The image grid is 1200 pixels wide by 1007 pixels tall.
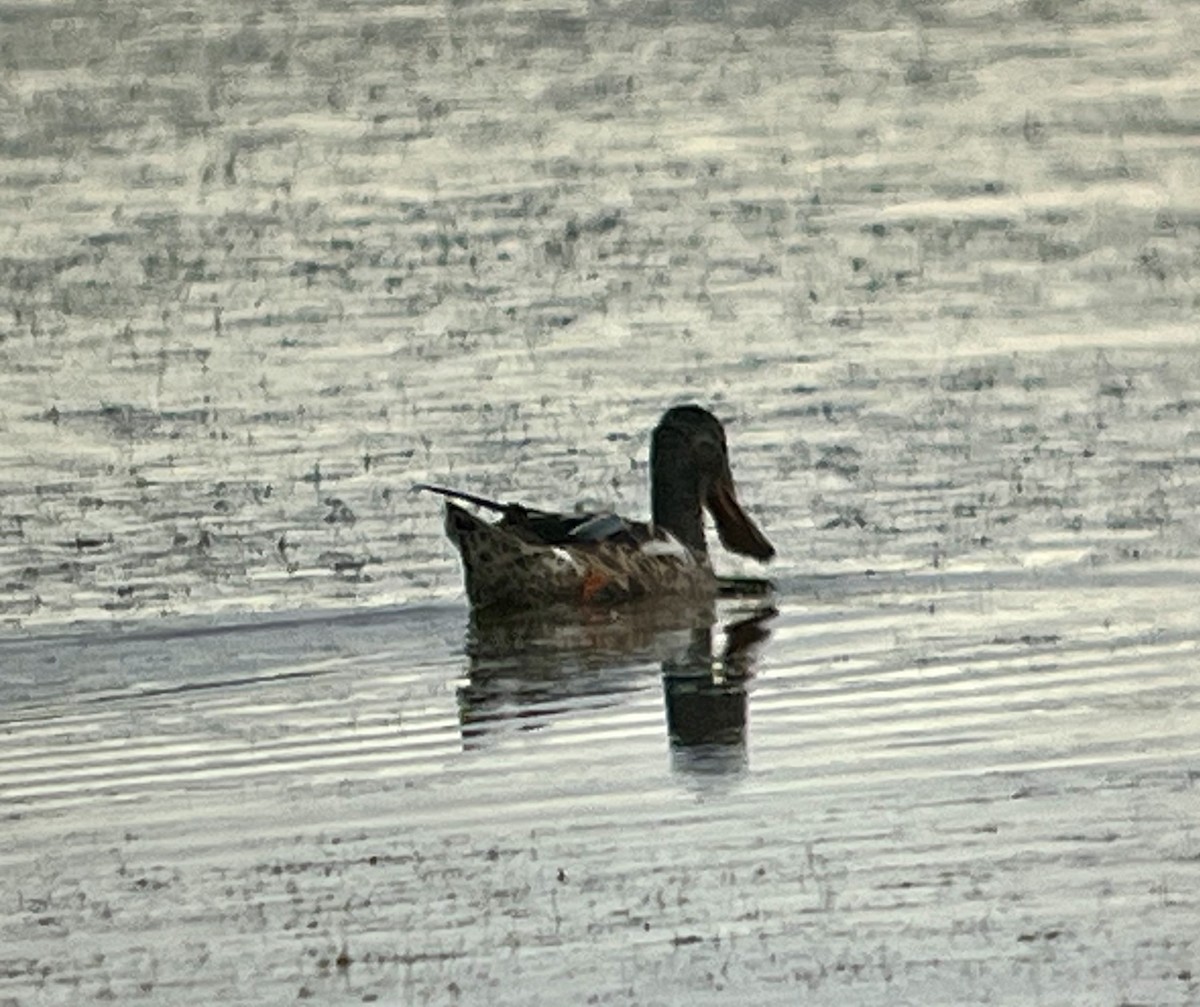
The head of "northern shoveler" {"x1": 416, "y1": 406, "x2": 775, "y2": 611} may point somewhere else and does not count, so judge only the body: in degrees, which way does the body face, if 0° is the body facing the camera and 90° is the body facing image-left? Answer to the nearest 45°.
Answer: approximately 270°
